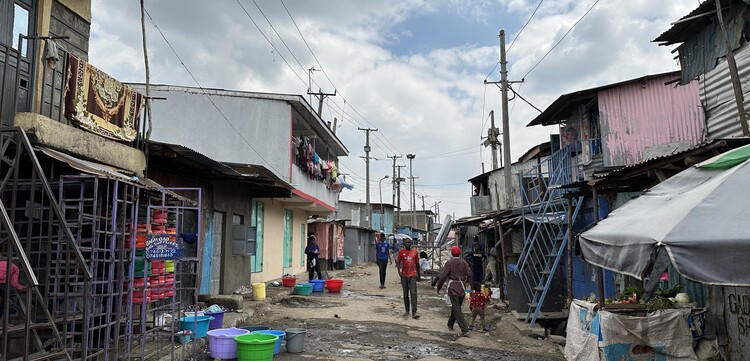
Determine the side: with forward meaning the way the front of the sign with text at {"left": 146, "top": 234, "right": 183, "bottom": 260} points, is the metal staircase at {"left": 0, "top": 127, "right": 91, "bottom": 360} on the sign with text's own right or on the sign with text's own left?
on the sign with text's own right

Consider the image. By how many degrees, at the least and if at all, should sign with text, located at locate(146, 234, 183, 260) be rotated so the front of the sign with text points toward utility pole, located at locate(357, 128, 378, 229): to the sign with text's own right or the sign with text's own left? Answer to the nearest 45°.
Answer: approximately 135° to the sign with text's own left

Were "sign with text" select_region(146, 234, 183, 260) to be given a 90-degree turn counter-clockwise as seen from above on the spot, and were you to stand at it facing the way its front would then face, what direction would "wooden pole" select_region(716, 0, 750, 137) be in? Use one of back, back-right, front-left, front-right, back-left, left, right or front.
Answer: front

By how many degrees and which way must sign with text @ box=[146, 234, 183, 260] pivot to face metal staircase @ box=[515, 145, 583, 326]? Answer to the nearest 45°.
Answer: approximately 90° to its left

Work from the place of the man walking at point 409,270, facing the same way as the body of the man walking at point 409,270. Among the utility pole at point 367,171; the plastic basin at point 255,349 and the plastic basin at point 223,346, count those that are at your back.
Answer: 1

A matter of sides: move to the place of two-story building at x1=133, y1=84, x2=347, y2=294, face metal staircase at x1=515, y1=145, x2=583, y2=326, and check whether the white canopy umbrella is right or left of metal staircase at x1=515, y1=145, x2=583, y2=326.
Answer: right

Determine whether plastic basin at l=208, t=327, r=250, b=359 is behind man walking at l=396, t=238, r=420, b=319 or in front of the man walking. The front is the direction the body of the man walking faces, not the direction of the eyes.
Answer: in front

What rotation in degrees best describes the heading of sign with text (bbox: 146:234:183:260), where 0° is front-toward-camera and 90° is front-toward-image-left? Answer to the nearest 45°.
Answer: approximately 0°

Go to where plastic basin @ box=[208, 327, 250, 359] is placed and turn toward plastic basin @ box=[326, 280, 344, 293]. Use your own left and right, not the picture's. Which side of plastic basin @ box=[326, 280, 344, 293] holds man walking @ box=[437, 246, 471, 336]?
right

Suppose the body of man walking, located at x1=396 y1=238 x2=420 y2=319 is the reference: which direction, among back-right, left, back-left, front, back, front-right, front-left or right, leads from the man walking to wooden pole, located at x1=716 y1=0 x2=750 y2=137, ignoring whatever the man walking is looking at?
front-left

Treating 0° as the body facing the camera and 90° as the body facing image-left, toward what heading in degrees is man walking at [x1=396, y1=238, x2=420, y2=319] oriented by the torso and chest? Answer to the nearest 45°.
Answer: approximately 0°

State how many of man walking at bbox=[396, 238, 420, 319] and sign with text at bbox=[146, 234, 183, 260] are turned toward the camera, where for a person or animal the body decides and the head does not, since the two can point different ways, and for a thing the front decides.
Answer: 2

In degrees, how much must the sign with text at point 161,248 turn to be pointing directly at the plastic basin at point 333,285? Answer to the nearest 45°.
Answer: approximately 135° to its left

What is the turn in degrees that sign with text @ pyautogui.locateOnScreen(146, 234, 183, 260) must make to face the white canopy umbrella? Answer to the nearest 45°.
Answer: approximately 45° to its left
